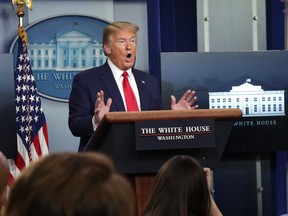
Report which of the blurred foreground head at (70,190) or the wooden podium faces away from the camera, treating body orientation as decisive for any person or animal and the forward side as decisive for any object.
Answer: the blurred foreground head

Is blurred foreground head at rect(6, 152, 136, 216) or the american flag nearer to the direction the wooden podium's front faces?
the blurred foreground head

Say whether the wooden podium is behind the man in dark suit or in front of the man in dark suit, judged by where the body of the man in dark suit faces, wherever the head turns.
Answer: in front

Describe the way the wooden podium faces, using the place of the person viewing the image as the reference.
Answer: facing the viewer and to the right of the viewer

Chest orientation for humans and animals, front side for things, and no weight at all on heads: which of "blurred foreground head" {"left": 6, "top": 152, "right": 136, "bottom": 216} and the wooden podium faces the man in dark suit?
the blurred foreground head

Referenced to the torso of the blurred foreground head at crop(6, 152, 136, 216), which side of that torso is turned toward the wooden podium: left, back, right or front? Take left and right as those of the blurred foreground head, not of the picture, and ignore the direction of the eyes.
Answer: front

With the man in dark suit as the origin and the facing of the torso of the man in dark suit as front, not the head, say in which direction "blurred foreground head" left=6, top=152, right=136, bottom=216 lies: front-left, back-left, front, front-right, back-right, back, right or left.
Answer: front-right

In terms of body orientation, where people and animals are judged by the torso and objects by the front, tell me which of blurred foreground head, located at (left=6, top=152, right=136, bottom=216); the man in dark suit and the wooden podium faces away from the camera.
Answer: the blurred foreground head

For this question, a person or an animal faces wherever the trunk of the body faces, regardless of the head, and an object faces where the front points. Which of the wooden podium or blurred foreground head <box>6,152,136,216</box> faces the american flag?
the blurred foreground head

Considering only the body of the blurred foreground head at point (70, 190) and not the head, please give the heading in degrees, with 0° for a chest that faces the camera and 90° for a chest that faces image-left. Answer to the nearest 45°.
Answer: approximately 180°

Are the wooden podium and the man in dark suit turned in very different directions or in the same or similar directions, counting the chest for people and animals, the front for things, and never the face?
same or similar directions

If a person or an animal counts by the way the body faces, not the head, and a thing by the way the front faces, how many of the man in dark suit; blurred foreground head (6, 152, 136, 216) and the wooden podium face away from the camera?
1

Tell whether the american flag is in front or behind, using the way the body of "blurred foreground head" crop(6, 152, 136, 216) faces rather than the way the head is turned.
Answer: in front

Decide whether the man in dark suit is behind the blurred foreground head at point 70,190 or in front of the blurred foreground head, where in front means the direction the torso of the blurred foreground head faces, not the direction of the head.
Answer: in front
